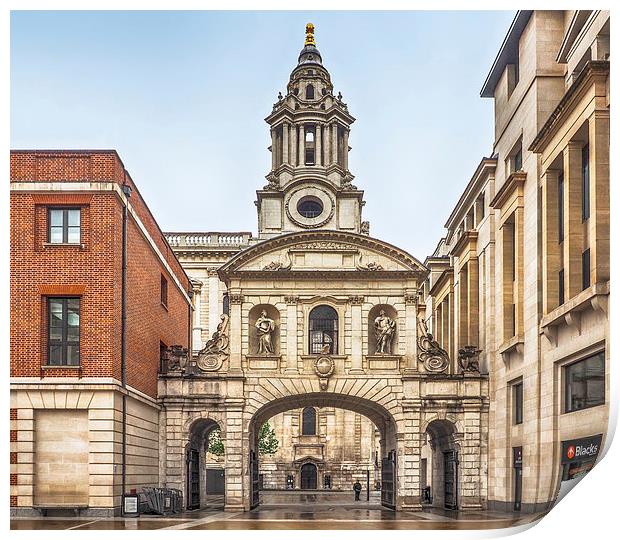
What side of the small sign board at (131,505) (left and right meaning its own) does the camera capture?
front

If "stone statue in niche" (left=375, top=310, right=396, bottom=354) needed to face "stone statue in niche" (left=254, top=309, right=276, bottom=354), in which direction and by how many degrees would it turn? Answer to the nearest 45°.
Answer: approximately 90° to its right

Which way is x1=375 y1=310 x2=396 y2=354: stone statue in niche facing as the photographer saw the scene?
facing the viewer

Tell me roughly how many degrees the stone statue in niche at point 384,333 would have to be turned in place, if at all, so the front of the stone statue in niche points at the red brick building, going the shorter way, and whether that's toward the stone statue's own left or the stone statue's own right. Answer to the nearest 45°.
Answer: approximately 45° to the stone statue's own right

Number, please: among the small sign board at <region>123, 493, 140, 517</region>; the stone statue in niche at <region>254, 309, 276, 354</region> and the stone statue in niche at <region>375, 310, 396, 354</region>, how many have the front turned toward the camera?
3

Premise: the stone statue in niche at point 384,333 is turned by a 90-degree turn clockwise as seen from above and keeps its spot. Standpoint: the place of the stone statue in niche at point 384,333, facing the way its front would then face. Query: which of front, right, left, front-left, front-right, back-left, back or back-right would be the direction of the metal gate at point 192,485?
front
